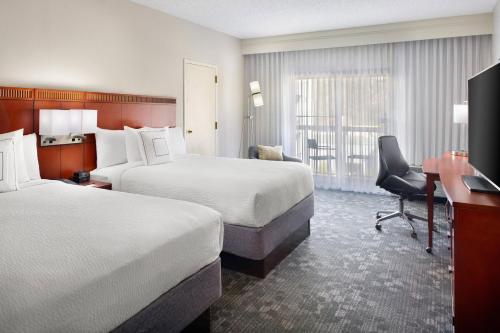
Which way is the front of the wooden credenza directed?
to the viewer's left

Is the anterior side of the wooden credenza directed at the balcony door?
no

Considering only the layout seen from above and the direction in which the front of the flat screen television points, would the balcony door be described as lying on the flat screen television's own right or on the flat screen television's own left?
on the flat screen television's own right

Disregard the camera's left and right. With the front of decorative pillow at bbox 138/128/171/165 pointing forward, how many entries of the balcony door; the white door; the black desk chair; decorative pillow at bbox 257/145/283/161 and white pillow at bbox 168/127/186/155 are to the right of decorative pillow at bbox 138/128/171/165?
0

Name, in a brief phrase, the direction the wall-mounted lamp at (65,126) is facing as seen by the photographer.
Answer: facing the viewer and to the right of the viewer

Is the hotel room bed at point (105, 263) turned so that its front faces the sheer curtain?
no

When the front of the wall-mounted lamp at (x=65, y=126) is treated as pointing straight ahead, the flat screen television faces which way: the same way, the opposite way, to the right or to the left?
the opposite way

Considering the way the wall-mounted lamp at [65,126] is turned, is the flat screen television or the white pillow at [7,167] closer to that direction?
the flat screen television

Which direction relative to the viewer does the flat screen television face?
to the viewer's left

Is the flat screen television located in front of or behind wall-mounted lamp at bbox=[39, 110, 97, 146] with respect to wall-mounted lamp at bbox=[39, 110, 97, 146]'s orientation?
in front

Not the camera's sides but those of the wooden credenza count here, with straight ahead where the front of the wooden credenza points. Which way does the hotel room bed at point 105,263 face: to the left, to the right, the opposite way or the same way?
the opposite way

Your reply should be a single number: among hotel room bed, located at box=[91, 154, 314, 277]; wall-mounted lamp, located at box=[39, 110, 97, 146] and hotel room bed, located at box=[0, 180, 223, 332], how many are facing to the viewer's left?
0

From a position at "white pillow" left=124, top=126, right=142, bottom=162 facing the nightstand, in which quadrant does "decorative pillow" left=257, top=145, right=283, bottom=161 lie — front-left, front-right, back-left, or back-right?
back-left

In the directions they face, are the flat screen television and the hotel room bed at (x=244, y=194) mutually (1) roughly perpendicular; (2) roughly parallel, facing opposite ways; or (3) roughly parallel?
roughly parallel, facing opposite ways
